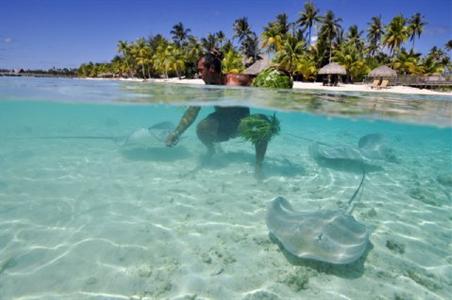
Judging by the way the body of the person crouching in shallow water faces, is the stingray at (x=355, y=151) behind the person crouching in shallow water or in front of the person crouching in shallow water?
behind

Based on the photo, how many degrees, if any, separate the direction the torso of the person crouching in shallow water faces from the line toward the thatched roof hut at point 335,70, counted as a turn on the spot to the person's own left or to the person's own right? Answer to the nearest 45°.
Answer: approximately 135° to the person's own right

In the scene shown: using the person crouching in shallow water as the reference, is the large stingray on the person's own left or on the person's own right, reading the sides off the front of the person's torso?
on the person's own left
